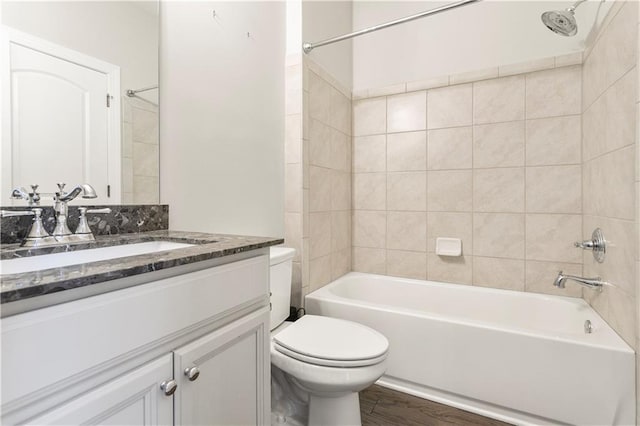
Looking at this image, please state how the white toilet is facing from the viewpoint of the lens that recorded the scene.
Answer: facing the viewer and to the right of the viewer

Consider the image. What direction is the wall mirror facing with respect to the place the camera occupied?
facing the viewer

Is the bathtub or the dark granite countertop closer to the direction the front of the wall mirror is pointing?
the dark granite countertop

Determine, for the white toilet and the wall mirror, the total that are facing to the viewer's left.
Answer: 0

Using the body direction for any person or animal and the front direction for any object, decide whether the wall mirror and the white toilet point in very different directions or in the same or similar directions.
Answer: same or similar directions

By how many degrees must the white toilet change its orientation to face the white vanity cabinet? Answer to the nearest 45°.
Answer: approximately 90° to its right

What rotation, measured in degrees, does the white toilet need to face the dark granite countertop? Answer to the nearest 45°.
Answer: approximately 90° to its right

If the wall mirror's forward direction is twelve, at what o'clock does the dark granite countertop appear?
The dark granite countertop is roughly at 12 o'clock from the wall mirror.
